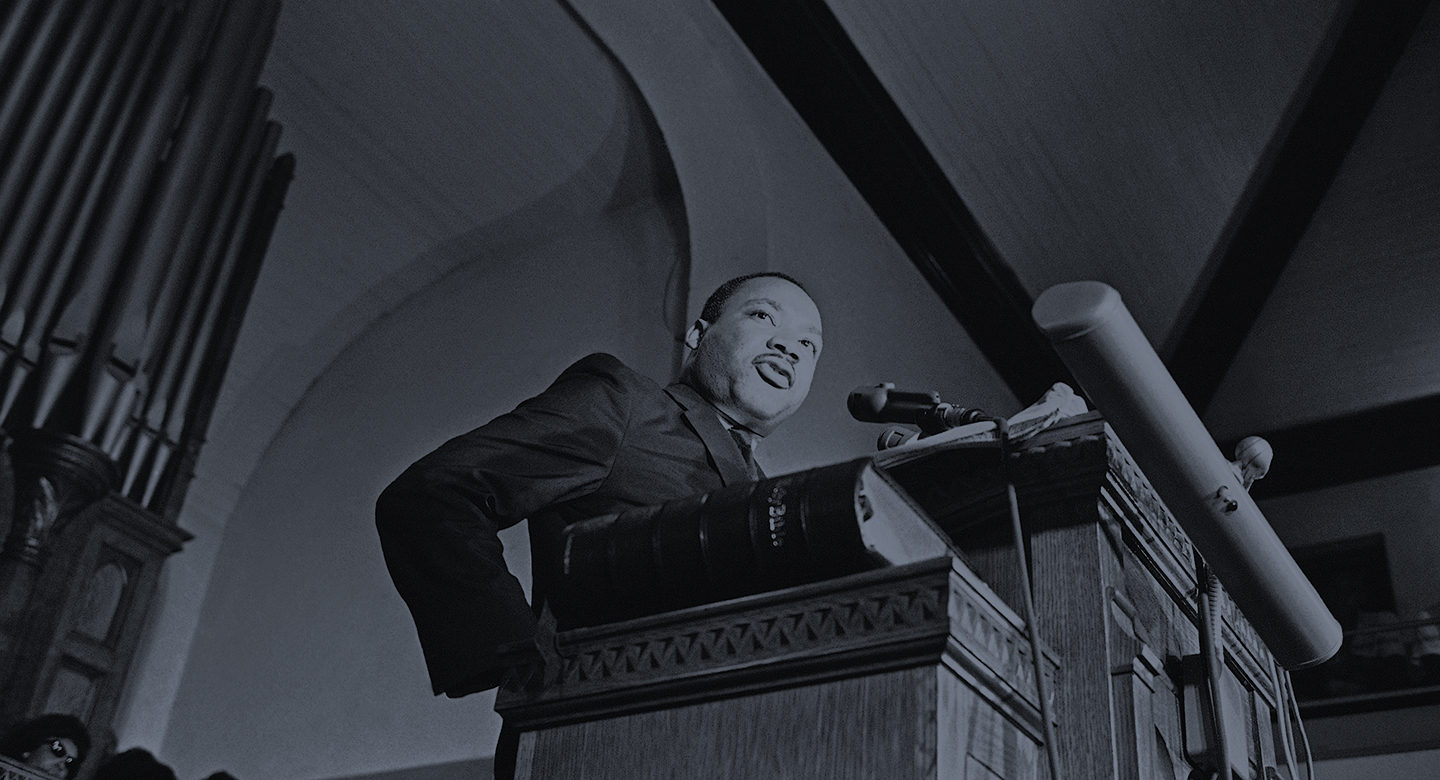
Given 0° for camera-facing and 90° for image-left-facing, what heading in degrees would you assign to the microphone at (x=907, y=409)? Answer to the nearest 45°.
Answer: approximately 90°

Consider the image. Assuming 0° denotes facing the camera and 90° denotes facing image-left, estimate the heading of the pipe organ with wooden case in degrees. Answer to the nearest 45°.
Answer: approximately 315°

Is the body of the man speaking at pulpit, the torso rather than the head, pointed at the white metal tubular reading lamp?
yes

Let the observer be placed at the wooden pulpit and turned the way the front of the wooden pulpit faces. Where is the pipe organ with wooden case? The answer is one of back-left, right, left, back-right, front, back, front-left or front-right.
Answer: back

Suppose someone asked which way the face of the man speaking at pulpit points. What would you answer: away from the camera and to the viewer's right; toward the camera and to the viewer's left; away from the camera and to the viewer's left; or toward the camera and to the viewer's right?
toward the camera and to the viewer's right

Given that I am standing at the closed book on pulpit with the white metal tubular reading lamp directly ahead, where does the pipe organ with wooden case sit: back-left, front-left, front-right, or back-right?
back-left
